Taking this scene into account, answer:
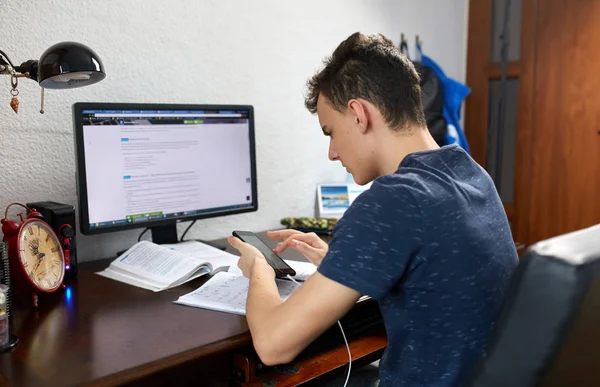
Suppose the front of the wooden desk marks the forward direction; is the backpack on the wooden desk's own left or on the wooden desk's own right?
on the wooden desk's own left

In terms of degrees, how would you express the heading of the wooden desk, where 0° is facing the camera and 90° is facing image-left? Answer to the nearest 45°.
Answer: approximately 315°

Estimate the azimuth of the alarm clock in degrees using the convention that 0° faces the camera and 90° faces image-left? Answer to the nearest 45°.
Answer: approximately 315°
